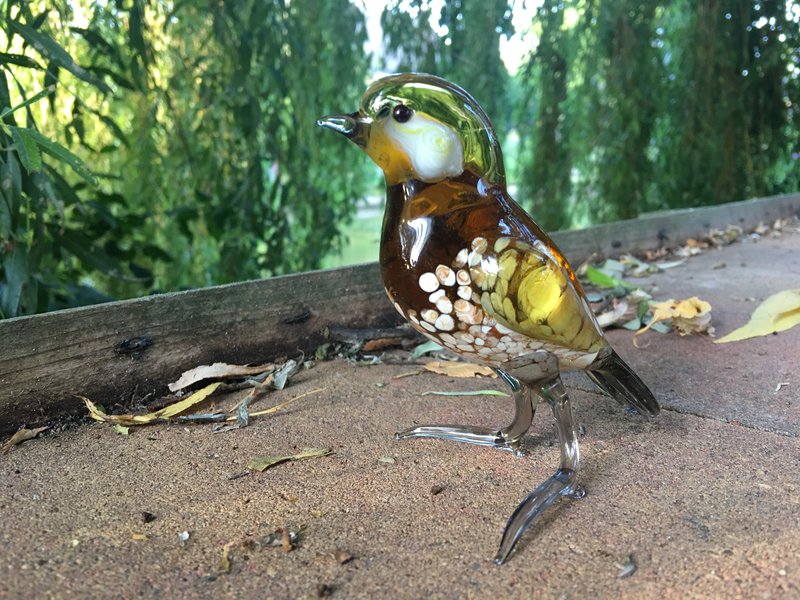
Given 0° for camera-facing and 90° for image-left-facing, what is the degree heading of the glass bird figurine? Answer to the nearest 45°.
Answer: approximately 90°

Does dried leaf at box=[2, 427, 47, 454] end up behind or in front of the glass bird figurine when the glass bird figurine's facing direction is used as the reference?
in front

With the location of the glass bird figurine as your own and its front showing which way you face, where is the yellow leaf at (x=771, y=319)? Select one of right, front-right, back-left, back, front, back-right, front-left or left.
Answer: back-right

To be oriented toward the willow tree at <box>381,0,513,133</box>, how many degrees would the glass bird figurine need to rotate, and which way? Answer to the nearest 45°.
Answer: approximately 90° to its right

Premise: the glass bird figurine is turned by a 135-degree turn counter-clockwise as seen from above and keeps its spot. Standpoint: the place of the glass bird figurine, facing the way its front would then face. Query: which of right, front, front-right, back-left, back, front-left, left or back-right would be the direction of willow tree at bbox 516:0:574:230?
back-left

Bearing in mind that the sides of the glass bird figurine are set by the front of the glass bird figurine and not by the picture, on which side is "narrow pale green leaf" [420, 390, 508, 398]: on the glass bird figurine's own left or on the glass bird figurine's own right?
on the glass bird figurine's own right

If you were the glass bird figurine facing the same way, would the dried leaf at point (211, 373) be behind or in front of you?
in front

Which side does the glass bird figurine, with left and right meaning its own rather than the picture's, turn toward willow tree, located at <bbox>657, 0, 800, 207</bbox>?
right

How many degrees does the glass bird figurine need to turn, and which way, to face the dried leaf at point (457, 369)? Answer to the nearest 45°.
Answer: approximately 90° to its right
